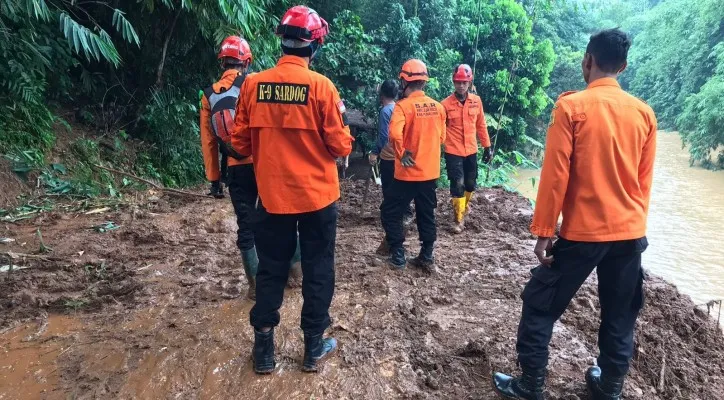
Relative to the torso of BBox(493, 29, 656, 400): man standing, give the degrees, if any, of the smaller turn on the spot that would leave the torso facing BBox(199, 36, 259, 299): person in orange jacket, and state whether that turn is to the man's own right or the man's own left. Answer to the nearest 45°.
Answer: approximately 45° to the man's own left

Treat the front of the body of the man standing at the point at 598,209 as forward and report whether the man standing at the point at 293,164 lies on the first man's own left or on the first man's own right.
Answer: on the first man's own left

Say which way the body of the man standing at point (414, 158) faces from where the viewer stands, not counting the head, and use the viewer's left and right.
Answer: facing away from the viewer and to the left of the viewer

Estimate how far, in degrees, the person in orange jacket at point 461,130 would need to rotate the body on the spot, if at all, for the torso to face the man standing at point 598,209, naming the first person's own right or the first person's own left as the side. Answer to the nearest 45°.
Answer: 0° — they already face them

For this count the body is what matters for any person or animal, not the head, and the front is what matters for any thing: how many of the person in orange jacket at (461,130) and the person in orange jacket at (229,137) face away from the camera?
1

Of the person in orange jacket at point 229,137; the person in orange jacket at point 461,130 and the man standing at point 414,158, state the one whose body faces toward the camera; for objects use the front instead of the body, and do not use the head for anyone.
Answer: the person in orange jacket at point 461,130

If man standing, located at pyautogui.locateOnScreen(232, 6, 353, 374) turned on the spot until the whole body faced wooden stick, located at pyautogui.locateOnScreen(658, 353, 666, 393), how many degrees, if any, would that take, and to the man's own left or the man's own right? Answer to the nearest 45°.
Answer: approximately 45° to the man's own right

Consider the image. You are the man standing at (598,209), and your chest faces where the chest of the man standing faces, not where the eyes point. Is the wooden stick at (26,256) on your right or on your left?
on your left

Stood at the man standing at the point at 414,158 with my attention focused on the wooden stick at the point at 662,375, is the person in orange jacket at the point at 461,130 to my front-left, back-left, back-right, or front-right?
back-left

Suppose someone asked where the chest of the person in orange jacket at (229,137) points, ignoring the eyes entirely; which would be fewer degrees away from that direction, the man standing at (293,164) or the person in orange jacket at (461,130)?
the person in orange jacket

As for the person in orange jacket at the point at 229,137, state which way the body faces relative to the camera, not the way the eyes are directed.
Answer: away from the camera

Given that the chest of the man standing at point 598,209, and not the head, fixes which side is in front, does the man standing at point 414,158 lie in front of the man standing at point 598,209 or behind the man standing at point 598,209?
in front

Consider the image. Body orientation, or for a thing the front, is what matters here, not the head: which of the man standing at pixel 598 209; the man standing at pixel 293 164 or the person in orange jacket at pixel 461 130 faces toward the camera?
the person in orange jacket

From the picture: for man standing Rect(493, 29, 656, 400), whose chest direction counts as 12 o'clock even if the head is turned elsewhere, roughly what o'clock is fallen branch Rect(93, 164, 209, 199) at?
The fallen branch is roughly at 11 o'clock from the man standing.

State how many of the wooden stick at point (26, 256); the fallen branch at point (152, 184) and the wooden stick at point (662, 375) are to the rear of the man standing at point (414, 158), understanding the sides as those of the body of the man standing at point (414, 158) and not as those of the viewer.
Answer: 1

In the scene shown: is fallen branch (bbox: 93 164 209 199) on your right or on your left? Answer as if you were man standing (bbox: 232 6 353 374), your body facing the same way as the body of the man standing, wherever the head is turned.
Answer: on your left

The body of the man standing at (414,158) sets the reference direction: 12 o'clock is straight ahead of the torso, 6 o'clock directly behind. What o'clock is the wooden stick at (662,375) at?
The wooden stick is roughly at 6 o'clock from the man standing.
